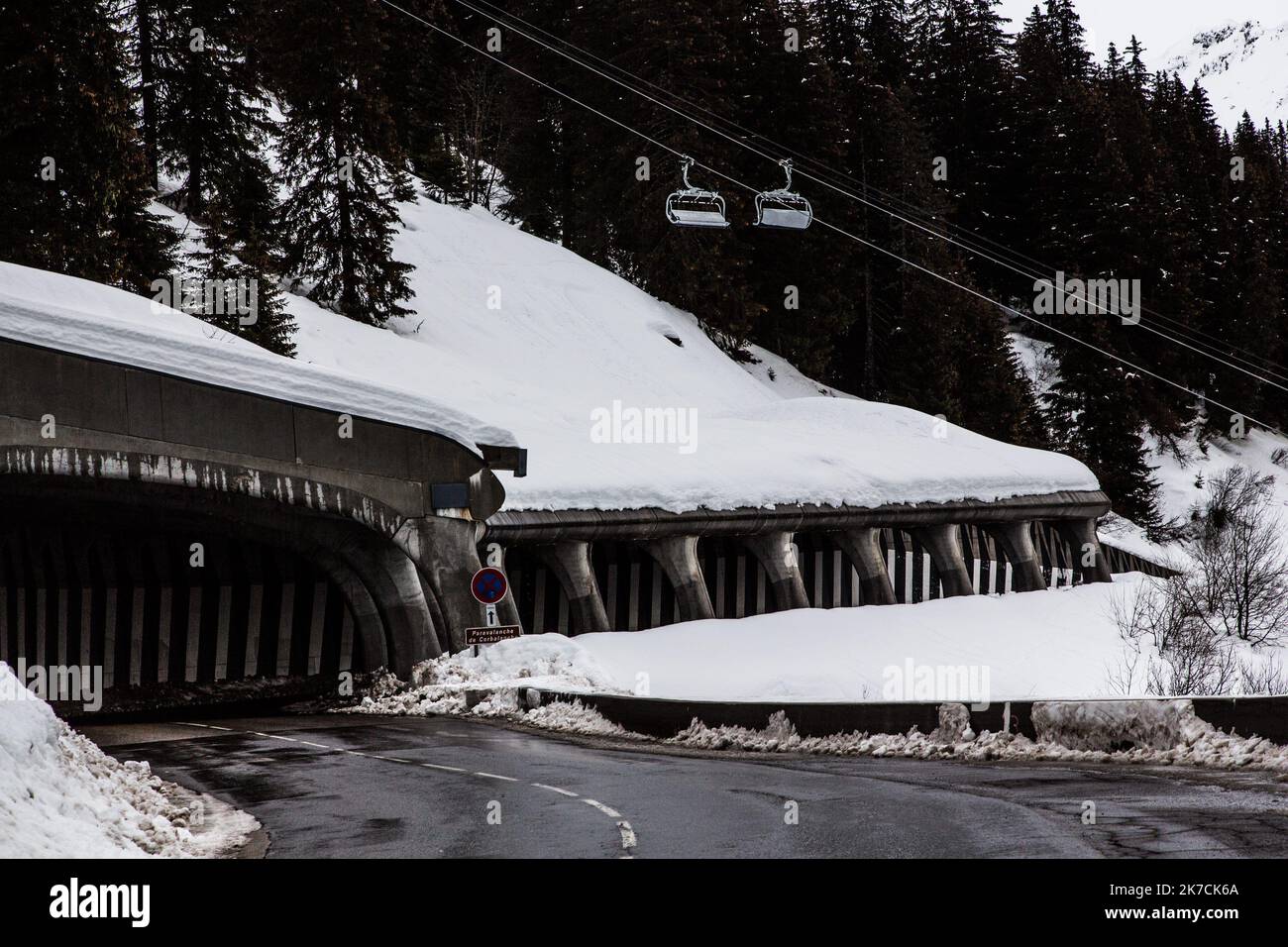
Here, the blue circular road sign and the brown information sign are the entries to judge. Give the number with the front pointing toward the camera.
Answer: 2

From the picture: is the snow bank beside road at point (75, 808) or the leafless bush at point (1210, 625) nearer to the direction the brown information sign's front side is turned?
the snow bank beside road

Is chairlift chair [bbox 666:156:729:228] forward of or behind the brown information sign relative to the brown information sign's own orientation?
behind

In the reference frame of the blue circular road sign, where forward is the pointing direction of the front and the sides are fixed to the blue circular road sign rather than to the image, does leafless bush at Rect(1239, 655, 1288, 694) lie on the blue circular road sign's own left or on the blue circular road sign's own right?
on the blue circular road sign's own left

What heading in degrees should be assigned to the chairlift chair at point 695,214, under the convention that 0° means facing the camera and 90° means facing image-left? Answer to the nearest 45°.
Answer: approximately 315°

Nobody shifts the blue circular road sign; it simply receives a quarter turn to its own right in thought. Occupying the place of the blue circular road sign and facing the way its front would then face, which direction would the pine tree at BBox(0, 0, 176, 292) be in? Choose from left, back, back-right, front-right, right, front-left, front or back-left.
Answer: front-right

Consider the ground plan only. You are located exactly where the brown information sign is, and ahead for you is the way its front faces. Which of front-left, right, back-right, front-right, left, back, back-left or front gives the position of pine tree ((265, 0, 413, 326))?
back

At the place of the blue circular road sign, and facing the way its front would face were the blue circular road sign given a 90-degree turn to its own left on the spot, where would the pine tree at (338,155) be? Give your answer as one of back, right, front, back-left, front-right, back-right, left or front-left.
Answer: left

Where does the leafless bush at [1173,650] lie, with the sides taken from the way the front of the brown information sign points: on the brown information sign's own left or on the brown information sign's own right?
on the brown information sign's own left

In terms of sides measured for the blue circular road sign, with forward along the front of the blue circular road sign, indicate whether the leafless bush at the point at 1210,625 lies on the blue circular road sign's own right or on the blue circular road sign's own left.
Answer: on the blue circular road sign's own left

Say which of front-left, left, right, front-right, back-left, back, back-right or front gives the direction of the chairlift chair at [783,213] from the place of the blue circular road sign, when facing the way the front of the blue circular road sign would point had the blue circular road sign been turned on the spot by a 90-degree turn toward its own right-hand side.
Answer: back-right
